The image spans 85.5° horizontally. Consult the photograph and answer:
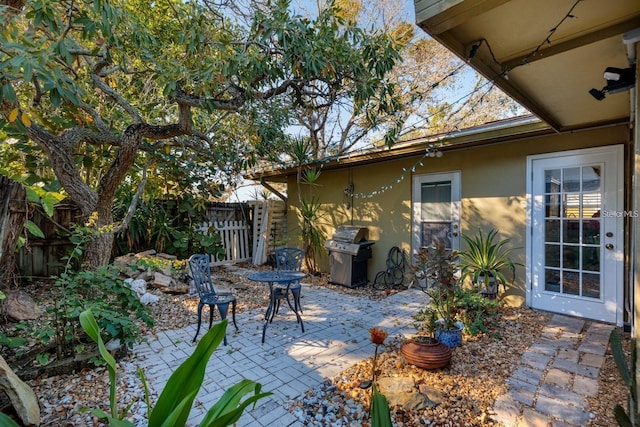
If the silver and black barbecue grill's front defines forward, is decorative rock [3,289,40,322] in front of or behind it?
in front

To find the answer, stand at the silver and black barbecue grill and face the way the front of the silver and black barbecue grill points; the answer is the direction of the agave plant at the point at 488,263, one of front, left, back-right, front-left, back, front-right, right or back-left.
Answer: left

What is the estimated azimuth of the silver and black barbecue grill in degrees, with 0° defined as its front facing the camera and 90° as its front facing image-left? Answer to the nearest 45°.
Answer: approximately 45°

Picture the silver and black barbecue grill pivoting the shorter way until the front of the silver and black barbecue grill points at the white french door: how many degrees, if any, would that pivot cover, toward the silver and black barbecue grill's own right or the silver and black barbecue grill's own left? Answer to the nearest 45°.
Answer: approximately 90° to the silver and black barbecue grill's own left

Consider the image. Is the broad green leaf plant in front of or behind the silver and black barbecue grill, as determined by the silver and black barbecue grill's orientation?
in front
